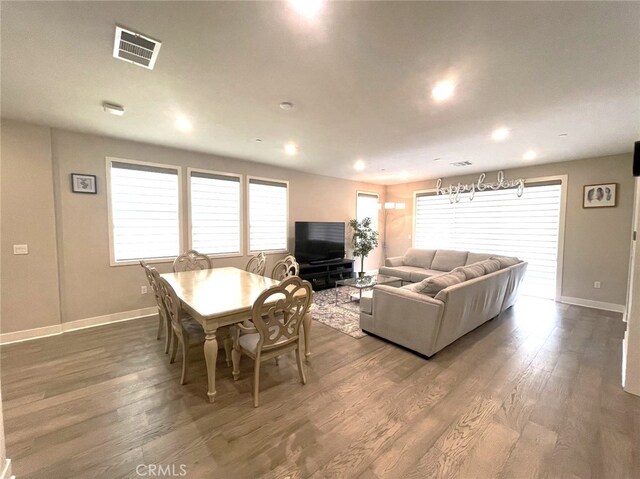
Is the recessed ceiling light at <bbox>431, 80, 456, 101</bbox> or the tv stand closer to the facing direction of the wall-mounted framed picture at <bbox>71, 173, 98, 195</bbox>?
the recessed ceiling light

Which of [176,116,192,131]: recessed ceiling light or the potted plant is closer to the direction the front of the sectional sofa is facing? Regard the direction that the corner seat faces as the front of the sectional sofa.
the recessed ceiling light

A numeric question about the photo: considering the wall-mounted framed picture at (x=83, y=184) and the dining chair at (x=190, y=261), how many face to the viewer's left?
0

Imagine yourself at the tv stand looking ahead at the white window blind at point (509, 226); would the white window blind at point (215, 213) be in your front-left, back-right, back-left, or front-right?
back-right

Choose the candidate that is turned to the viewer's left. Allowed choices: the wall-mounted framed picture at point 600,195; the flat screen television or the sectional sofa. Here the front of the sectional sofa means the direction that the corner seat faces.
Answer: the sectional sofa

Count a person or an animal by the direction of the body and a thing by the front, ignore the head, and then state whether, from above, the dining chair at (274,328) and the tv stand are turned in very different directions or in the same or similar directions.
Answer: very different directions

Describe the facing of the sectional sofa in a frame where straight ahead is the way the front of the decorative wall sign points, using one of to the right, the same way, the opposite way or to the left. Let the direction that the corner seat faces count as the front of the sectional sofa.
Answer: to the right

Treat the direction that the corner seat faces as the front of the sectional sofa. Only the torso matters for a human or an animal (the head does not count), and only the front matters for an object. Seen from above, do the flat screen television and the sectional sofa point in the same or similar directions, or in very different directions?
very different directions

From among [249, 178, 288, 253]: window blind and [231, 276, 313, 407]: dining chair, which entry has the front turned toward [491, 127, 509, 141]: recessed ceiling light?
the window blind

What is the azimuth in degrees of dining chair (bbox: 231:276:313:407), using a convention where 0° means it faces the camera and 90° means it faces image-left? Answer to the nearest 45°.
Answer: approximately 135°

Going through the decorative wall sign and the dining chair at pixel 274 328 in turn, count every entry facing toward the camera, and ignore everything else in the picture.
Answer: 1

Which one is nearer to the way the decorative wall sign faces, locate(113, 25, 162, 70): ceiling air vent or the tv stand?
the ceiling air vent

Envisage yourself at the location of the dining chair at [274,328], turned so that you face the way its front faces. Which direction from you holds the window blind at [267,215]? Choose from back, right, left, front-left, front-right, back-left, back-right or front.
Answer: front-right

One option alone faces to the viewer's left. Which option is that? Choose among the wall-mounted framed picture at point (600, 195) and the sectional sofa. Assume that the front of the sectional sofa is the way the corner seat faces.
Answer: the sectional sofa

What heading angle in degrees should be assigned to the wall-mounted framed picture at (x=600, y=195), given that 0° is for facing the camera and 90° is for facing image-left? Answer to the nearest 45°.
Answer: approximately 0°

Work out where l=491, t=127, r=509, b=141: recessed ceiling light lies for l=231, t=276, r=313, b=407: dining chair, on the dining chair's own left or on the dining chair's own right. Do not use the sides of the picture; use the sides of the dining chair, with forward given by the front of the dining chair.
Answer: on the dining chair's own right
